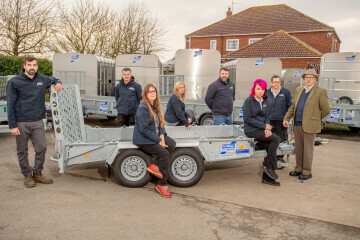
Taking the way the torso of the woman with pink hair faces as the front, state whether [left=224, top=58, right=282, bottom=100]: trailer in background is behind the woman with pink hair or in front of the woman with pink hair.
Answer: behind

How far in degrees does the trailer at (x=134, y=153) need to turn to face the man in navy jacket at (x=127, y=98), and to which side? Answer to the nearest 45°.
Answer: approximately 90° to its left

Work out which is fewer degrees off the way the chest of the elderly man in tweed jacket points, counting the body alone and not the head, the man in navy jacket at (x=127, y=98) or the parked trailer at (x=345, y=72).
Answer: the man in navy jacket

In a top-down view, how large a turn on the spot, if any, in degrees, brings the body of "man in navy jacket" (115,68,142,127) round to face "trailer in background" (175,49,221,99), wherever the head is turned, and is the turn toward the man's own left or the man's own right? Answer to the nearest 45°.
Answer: approximately 135° to the man's own left

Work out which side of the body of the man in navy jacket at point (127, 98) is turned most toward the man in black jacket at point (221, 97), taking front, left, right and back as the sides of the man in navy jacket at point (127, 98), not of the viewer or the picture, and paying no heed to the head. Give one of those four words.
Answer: left
